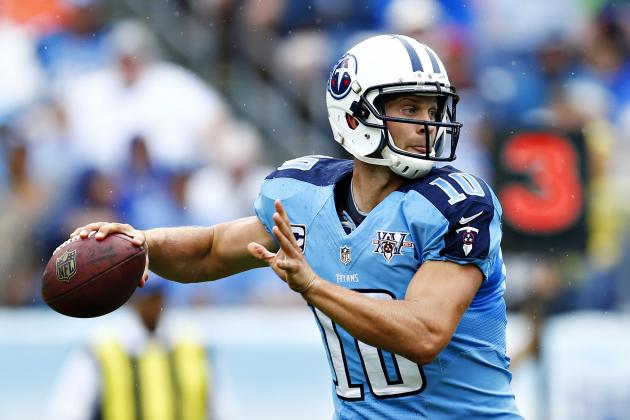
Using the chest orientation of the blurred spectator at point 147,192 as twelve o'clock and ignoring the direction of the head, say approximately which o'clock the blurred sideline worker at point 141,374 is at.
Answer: the blurred sideline worker at point 141,374 is roughly at 12 o'clock from the blurred spectator at point 147,192.

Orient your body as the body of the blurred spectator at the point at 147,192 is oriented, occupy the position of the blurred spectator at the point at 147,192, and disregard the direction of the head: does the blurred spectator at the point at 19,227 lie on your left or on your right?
on your right

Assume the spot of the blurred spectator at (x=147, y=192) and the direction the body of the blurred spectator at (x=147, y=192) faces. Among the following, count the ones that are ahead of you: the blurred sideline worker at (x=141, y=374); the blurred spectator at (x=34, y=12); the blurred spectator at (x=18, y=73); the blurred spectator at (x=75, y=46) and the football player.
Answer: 2

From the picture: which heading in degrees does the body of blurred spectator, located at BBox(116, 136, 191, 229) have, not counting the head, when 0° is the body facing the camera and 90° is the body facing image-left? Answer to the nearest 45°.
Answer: approximately 0°

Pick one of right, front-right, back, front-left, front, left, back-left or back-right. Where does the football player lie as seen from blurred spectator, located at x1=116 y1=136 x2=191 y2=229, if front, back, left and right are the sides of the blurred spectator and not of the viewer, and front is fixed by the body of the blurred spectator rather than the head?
front

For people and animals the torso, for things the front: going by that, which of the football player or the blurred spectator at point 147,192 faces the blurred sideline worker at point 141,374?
the blurred spectator at point 147,192

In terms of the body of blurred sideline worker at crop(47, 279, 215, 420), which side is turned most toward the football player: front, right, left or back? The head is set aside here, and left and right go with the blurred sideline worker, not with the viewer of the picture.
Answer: front

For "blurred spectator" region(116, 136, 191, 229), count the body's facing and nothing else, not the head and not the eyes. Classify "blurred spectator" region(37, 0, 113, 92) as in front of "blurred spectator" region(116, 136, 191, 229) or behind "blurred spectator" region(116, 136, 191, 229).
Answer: behind

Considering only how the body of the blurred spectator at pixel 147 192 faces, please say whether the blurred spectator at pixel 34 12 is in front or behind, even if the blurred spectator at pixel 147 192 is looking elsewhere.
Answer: behind

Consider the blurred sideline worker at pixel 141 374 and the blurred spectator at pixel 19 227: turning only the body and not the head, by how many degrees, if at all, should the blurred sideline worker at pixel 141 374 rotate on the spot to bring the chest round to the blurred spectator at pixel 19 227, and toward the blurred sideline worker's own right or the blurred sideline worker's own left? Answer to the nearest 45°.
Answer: approximately 135° to the blurred sideline worker's own right

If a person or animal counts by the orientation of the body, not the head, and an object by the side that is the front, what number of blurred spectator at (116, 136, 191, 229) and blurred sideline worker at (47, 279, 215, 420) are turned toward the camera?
2
